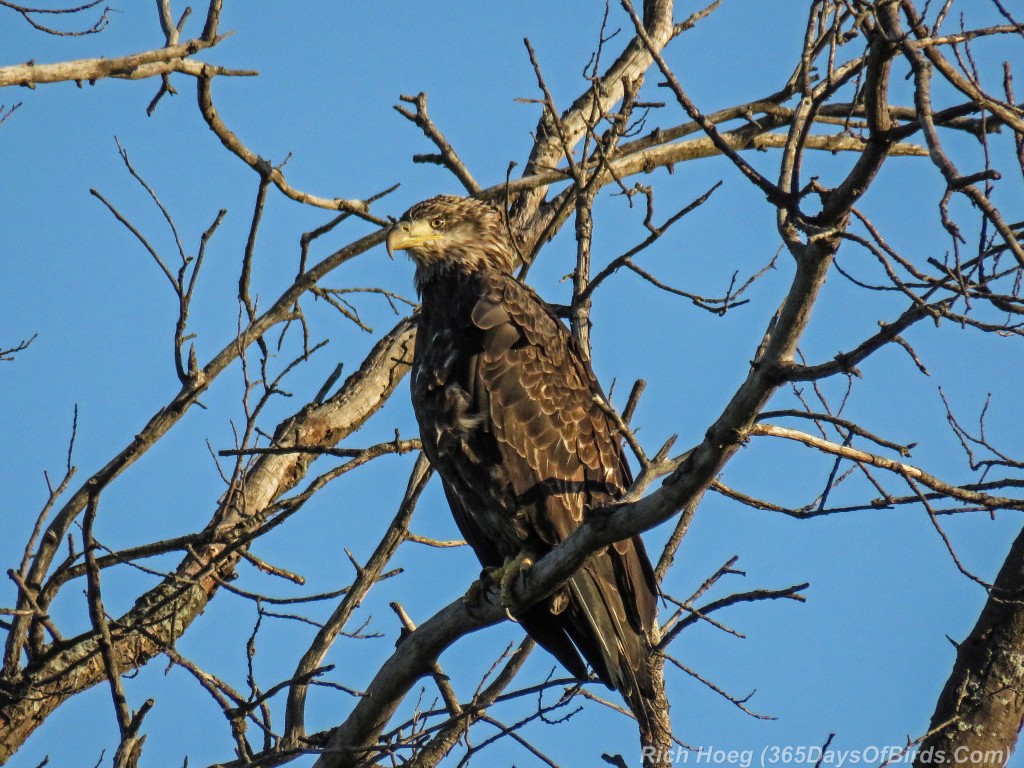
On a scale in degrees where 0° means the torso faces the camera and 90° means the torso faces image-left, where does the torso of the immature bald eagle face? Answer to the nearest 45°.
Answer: approximately 90°
